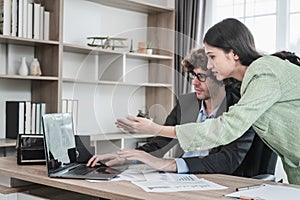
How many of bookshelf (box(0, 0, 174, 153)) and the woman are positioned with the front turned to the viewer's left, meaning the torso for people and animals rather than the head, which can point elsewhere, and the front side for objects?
1

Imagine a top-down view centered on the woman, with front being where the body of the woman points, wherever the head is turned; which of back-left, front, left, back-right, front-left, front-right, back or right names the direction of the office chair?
right

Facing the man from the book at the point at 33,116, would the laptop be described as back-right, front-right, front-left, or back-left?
front-right

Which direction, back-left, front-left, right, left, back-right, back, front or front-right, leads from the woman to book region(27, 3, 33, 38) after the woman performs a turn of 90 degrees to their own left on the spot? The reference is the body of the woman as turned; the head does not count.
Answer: back-right

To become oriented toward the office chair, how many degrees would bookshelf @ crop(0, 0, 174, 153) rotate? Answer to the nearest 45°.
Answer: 0° — it already faces it

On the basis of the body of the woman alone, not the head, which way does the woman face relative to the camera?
to the viewer's left

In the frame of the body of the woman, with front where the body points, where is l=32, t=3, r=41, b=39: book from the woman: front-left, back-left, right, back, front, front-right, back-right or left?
front-right

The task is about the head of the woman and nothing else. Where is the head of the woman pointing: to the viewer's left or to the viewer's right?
to the viewer's left

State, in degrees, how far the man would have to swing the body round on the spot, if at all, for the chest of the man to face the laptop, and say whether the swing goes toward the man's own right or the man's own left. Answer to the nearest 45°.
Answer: approximately 45° to the man's own right

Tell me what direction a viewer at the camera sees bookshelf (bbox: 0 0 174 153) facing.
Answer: facing the viewer and to the right of the viewer

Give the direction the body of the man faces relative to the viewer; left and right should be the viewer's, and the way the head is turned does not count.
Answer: facing the viewer and to the left of the viewer

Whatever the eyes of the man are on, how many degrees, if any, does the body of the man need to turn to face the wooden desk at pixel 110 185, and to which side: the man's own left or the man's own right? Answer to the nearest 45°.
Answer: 0° — they already face it
